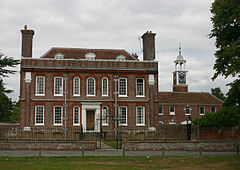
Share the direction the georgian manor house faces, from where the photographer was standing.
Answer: facing the viewer

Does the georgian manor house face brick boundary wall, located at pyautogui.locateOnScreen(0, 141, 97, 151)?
yes

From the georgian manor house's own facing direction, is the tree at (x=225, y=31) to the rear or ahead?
ahead

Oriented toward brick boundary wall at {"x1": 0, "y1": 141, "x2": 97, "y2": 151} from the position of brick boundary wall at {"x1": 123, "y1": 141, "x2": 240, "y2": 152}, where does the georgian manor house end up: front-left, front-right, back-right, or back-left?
front-right
